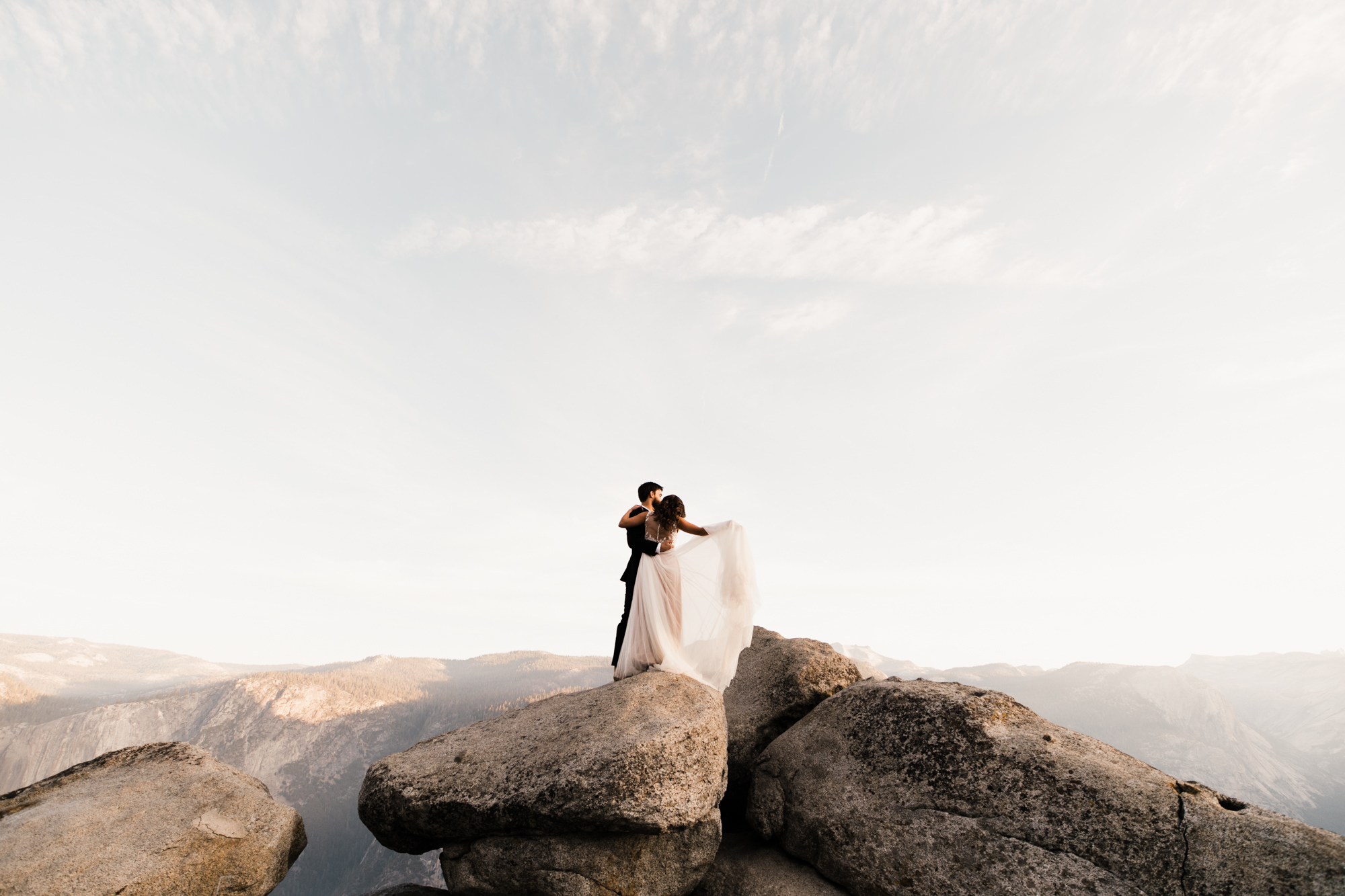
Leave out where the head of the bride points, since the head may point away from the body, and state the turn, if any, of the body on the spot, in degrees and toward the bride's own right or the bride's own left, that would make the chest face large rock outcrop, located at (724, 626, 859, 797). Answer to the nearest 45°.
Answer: approximately 90° to the bride's own right

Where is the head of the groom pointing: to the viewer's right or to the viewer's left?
to the viewer's right

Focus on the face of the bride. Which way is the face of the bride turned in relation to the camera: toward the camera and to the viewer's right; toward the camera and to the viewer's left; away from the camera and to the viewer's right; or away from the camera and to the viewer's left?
away from the camera and to the viewer's left

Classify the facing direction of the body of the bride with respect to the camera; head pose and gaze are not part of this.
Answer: away from the camera
